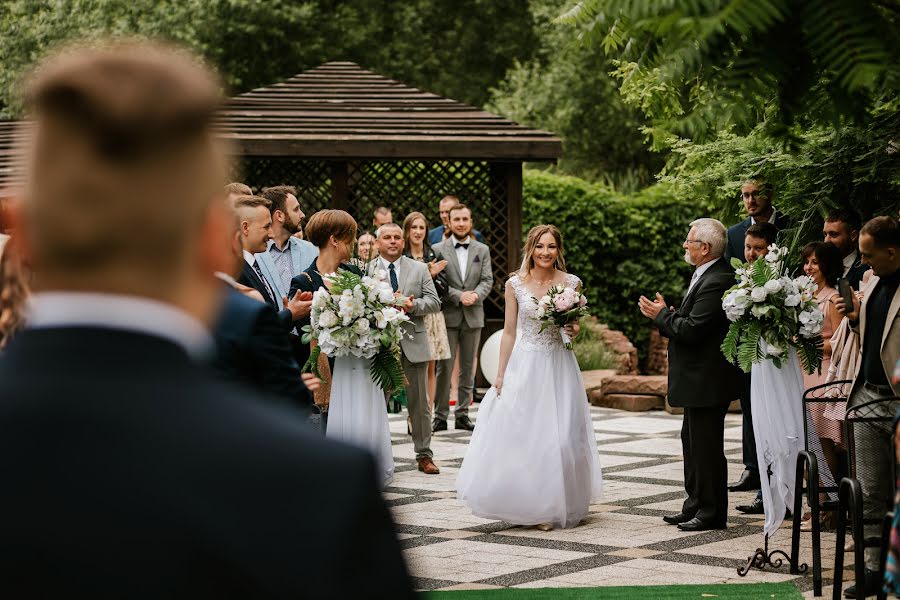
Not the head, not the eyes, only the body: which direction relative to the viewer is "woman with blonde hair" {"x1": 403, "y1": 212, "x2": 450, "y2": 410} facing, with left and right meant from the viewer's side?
facing the viewer and to the right of the viewer

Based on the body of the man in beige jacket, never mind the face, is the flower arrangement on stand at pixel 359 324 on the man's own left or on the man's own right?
on the man's own right

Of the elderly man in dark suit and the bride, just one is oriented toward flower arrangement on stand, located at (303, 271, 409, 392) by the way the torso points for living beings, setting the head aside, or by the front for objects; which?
the elderly man in dark suit

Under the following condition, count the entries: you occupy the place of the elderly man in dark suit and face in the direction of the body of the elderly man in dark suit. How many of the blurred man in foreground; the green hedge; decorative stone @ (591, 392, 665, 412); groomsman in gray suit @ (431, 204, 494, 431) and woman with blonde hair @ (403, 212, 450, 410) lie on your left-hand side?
1

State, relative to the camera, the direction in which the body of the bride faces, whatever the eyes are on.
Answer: toward the camera

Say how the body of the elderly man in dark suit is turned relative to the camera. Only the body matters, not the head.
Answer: to the viewer's left

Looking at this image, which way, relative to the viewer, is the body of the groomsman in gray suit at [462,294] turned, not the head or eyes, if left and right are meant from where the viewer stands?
facing the viewer

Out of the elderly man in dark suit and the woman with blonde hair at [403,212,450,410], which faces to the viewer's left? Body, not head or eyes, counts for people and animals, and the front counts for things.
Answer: the elderly man in dark suit

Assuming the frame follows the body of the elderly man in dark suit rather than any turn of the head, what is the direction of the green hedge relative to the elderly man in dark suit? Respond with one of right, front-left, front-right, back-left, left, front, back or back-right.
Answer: right

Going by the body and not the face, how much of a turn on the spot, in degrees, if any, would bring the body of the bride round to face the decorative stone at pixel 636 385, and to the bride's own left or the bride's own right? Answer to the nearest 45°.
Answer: approximately 180°

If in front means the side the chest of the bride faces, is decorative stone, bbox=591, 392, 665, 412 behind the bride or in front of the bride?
behind

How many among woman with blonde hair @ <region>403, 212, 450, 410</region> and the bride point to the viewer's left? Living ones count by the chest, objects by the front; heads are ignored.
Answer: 0

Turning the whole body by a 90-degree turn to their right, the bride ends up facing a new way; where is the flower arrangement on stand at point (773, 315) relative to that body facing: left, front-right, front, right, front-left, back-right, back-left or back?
back-left

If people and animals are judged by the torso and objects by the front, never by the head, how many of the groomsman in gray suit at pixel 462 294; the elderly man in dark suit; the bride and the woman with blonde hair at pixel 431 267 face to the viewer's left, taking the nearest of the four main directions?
1

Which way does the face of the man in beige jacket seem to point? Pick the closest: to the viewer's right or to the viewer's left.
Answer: to the viewer's left
